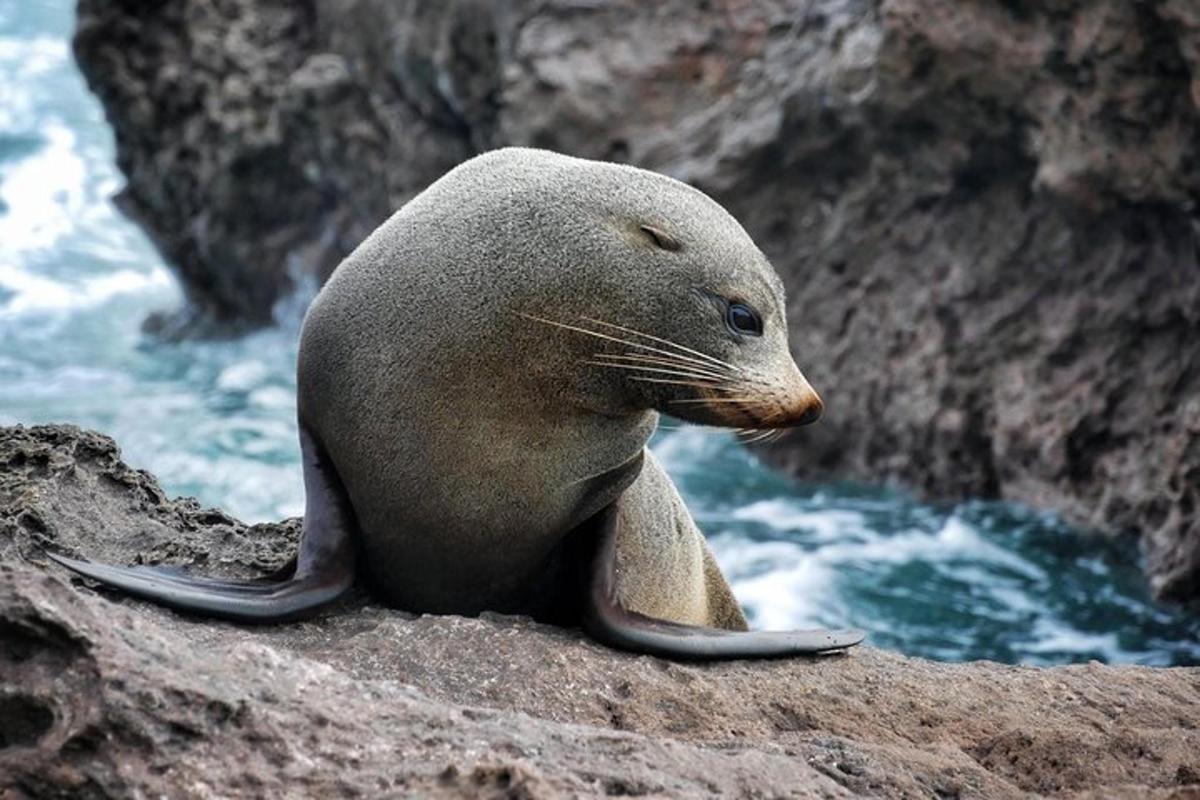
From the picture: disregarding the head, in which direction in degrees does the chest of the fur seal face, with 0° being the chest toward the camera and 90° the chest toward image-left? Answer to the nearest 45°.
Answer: approximately 0°
